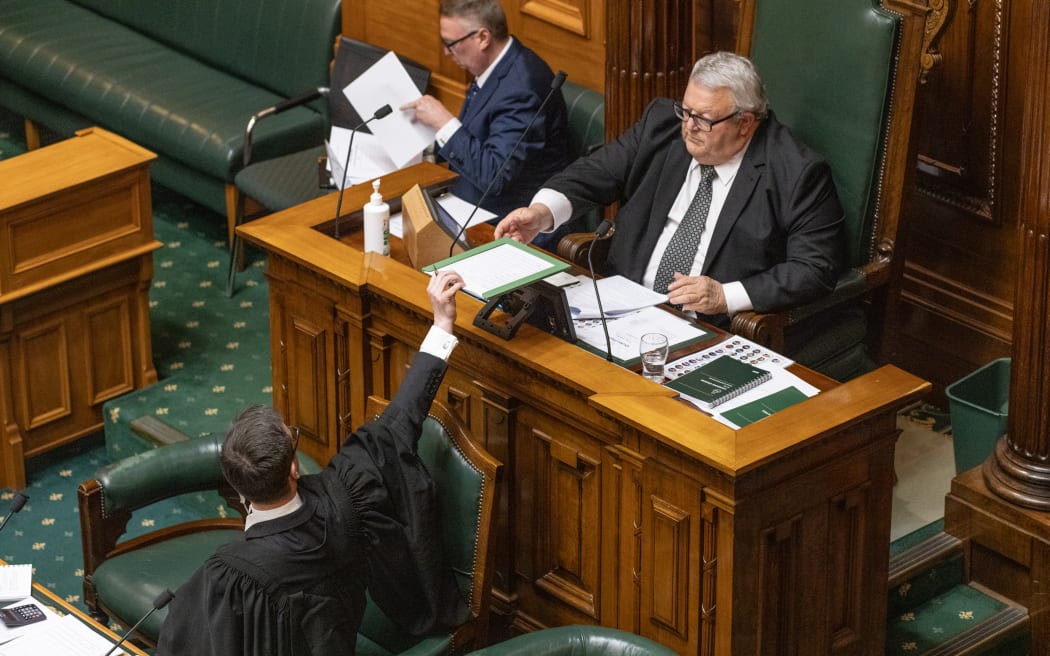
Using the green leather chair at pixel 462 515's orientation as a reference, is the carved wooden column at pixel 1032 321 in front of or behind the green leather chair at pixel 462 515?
behind

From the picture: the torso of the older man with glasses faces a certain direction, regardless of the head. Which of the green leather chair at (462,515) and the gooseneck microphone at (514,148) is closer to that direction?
the green leather chair

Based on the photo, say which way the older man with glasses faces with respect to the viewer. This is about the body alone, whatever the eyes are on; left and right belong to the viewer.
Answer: facing the viewer and to the left of the viewer

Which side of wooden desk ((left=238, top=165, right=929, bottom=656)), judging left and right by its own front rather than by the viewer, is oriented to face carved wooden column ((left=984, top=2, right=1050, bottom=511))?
back

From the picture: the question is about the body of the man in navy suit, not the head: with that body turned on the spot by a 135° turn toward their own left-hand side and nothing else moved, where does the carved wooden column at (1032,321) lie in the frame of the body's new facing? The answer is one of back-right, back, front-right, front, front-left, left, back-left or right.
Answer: front

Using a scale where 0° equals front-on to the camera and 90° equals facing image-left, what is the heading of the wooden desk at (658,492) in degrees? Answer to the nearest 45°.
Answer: approximately 45°

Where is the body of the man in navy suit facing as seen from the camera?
to the viewer's left

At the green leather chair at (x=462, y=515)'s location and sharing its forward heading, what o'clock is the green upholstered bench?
The green upholstered bench is roughly at 4 o'clock from the green leather chair.

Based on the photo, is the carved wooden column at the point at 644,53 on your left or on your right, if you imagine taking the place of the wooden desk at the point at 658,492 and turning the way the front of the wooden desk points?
on your right

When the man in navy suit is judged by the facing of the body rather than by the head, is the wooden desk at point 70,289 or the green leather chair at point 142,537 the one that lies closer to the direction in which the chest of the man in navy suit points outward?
the wooden desk
